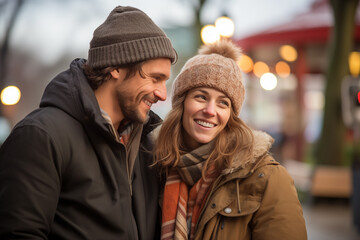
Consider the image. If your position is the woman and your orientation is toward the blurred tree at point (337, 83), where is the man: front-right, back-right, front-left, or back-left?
back-left

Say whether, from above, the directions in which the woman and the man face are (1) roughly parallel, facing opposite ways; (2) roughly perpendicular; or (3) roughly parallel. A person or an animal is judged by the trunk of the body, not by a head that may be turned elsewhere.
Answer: roughly perpendicular

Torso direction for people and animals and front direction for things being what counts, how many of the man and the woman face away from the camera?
0

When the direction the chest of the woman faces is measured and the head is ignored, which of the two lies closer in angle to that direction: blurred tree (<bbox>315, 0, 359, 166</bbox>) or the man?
the man

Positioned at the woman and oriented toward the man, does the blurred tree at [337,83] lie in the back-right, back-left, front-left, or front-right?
back-right

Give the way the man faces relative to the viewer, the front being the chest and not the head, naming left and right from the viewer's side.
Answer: facing the viewer and to the right of the viewer

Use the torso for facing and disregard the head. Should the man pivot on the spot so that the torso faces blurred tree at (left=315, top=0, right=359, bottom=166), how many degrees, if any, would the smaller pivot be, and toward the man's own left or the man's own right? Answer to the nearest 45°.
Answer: approximately 90° to the man's own left

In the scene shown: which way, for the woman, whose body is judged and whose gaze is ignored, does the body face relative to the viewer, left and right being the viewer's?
facing the viewer and to the left of the viewer

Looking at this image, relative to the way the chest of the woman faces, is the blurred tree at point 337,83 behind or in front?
behind
